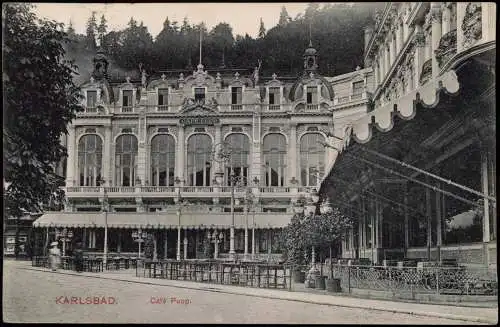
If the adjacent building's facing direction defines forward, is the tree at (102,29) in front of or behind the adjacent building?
in front

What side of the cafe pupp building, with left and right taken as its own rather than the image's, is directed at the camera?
front

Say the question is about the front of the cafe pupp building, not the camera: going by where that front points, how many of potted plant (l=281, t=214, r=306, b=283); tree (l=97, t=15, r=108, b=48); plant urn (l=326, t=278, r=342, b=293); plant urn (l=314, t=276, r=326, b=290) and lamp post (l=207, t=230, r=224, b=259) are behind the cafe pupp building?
1

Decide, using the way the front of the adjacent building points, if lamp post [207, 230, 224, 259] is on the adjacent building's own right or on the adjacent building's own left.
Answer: on the adjacent building's own right

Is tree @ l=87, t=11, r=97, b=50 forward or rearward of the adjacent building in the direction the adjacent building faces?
forward

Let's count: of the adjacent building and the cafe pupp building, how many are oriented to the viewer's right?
0

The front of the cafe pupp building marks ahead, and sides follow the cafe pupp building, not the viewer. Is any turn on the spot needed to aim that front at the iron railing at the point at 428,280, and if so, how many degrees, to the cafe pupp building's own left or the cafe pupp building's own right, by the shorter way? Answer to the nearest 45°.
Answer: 0° — it already faces it

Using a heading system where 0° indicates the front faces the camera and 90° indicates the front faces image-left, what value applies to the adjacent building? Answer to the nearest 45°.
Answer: approximately 45°

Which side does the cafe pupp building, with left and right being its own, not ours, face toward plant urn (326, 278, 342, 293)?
front
